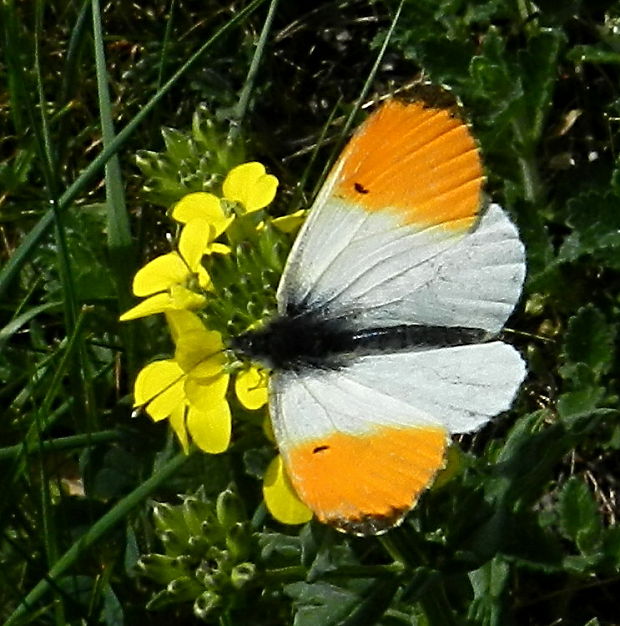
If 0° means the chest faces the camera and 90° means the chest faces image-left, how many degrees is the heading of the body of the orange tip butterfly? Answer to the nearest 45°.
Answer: approximately 90°
